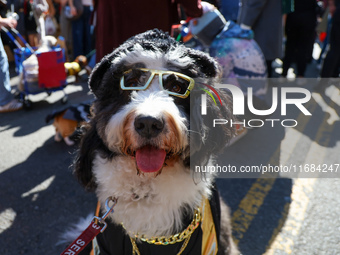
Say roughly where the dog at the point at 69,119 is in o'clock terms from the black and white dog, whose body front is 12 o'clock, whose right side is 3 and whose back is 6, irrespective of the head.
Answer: The dog is roughly at 5 o'clock from the black and white dog.

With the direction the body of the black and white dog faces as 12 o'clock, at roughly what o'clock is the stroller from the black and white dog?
The stroller is roughly at 5 o'clock from the black and white dog.

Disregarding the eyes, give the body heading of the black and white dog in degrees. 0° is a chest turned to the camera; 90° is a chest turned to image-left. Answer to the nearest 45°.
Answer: approximately 0°
